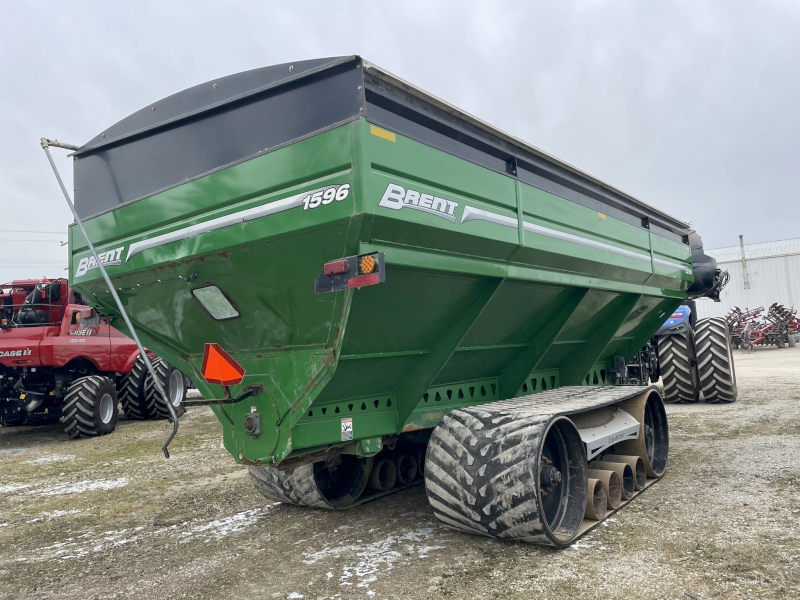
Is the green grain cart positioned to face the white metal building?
yes

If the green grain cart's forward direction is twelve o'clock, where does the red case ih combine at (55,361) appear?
The red case ih combine is roughly at 9 o'clock from the green grain cart.

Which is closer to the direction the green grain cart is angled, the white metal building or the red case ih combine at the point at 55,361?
the white metal building

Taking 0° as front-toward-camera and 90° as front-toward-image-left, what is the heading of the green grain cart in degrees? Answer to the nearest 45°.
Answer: approximately 225°

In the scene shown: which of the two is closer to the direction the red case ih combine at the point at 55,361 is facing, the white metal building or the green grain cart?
the white metal building

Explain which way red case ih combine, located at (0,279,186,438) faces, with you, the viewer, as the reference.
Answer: facing away from the viewer and to the right of the viewer
